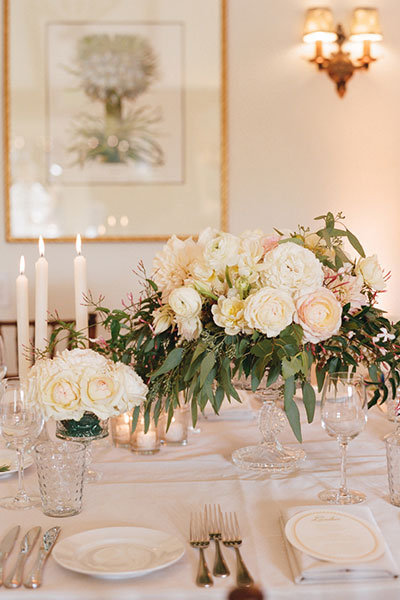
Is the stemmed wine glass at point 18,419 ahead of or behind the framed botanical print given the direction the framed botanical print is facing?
ahead

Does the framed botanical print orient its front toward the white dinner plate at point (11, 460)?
yes

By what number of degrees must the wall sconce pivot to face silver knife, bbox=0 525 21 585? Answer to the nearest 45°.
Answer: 0° — it already faces it

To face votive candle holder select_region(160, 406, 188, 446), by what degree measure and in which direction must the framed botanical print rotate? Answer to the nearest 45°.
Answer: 0° — it already faces it

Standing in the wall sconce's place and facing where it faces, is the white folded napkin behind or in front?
in front

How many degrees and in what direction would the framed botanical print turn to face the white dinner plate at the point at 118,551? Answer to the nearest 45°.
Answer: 0° — it already faces it

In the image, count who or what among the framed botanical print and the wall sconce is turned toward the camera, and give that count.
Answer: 2

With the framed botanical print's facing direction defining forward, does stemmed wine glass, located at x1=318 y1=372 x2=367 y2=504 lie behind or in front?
in front

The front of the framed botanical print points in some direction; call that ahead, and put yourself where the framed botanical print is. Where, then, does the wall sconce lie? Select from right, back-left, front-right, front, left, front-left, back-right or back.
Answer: left

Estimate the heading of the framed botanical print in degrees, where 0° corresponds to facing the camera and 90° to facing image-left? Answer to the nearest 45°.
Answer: approximately 0°

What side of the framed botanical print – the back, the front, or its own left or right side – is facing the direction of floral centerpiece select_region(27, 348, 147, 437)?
front

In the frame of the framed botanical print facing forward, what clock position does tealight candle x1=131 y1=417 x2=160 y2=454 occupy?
The tealight candle is roughly at 12 o'clock from the framed botanical print.
